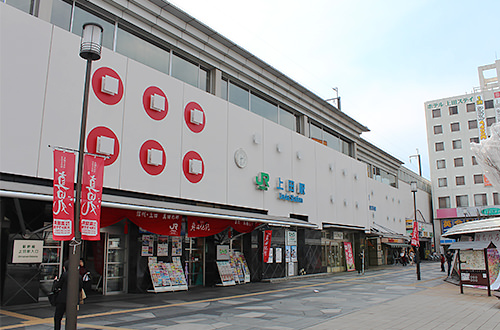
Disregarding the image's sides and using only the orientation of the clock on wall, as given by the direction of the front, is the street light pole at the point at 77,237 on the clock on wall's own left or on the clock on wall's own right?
on the clock on wall's own right

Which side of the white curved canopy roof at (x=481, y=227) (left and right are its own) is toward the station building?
front

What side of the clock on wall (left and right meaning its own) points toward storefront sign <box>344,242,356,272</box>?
left

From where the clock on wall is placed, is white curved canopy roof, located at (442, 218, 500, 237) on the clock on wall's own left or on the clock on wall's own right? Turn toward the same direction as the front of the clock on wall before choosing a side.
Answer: on the clock on wall's own left

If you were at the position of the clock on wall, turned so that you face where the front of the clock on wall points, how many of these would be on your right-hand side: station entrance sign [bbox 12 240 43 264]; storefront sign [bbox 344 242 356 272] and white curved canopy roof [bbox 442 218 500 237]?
1

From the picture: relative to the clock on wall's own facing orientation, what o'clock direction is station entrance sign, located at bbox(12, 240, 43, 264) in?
The station entrance sign is roughly at 3 o'clock from the clock on wall.

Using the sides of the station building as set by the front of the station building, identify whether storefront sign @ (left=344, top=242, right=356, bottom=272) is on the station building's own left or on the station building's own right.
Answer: on the station building's own left

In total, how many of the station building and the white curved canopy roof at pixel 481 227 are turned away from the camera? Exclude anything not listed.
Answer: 0

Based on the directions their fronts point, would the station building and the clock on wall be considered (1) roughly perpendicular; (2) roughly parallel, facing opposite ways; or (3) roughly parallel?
roughly parallel

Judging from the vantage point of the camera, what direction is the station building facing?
facing the viewer and to the right of the viewer

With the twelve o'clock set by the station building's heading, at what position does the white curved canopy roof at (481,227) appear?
The white curved canopy roof is roughly at 10 o'clock from the station building.
